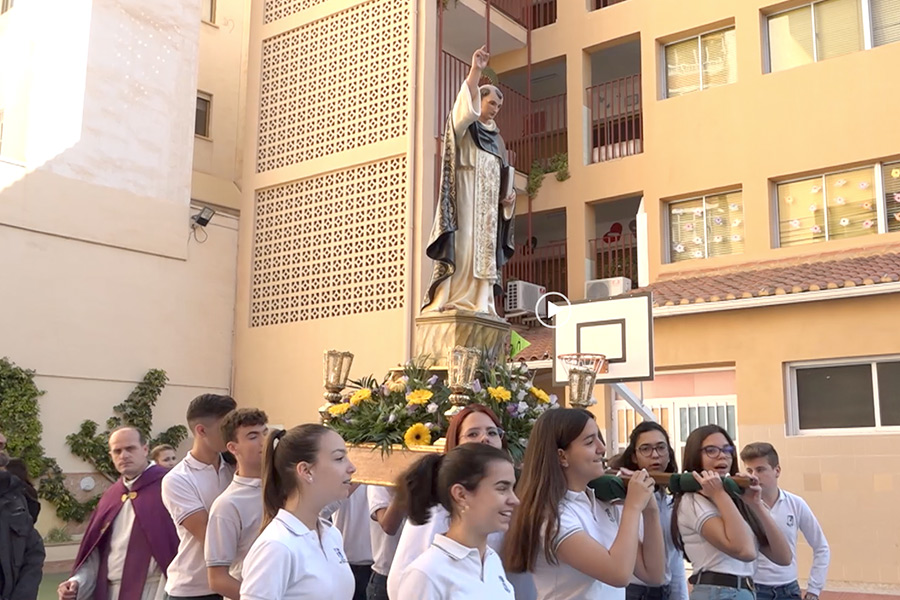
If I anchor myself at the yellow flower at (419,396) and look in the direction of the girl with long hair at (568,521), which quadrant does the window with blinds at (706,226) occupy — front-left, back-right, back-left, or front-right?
back-left

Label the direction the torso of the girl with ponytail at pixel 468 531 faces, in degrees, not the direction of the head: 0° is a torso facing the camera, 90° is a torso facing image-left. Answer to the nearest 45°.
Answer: approximately 315°

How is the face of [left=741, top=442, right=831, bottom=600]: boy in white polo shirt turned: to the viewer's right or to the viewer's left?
to the viewer's left

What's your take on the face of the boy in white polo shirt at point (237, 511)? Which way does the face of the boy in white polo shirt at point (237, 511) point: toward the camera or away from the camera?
toward the camera

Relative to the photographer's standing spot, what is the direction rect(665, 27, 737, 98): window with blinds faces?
facing the viewer and to the left of the viewer

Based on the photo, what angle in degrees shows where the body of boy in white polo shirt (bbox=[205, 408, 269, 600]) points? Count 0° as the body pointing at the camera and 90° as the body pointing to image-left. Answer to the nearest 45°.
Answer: approximately 315°

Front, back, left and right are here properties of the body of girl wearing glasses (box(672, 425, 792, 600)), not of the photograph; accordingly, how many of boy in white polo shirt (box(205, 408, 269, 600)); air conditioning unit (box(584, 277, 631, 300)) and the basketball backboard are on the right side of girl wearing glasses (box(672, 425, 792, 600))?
1

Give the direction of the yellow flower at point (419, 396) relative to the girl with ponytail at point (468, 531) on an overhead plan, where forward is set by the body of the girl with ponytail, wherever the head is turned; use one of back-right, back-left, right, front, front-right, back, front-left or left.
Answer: back-left

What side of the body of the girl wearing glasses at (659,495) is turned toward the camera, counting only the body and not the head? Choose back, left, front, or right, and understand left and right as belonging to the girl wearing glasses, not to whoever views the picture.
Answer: front

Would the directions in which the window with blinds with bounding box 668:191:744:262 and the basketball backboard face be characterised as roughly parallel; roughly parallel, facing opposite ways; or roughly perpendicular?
roughly parallel

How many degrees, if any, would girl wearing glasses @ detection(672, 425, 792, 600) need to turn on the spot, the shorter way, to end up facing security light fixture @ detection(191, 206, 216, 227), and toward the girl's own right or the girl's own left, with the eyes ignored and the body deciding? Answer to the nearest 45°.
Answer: approximately 180°

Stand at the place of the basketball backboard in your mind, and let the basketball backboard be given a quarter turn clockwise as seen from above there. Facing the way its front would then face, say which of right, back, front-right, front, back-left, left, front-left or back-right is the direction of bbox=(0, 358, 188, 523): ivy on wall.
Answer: front-left

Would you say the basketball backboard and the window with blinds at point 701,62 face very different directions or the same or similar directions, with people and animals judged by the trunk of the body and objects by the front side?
same or similar directions

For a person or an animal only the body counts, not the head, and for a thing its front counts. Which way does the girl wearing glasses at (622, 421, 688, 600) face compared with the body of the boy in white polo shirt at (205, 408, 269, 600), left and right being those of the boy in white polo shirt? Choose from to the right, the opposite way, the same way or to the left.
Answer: to the right
